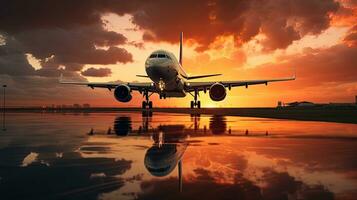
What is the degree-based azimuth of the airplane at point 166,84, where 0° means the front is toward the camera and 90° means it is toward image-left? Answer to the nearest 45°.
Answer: approximately 0°
